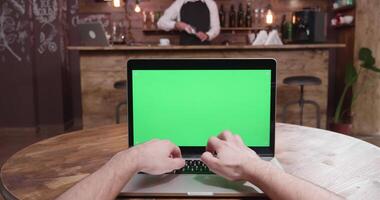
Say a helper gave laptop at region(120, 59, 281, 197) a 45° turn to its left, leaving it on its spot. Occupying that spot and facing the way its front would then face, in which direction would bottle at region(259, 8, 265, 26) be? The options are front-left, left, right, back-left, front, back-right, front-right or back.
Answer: back-left

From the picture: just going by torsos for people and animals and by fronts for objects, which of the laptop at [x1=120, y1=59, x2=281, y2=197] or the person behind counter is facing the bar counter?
the person behind counter

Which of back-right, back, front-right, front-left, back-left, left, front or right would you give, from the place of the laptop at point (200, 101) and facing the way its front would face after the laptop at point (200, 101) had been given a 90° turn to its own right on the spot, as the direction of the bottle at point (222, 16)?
right

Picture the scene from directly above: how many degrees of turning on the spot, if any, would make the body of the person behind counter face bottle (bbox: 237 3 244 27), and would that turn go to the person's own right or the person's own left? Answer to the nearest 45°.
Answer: approximately 135° to the person's own left

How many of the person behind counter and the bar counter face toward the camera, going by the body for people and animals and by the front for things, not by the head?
2

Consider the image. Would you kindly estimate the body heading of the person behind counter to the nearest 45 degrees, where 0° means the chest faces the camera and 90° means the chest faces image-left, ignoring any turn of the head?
approximately 0°

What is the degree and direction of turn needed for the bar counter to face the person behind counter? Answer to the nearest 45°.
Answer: approximately 180°
